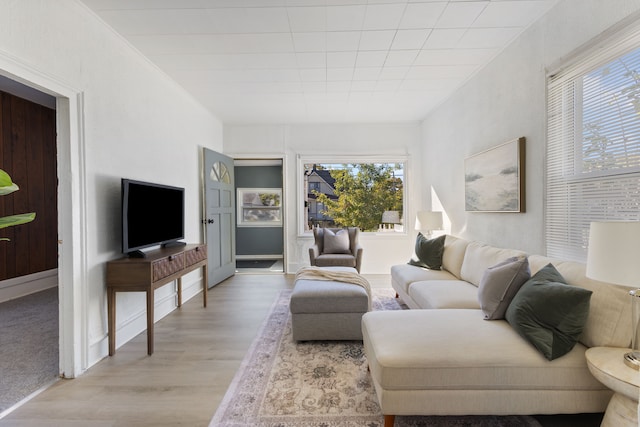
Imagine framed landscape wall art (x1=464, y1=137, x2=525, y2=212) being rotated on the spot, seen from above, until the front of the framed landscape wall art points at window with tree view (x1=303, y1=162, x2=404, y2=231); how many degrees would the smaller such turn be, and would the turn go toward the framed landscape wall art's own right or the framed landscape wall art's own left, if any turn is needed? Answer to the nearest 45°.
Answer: approximately 90° to the framed landscape wall art's own right

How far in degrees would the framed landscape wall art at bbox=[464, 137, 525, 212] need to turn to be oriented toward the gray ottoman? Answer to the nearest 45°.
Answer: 0° — it already faces it

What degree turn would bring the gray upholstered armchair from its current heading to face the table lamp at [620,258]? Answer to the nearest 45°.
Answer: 0° — it already faces it

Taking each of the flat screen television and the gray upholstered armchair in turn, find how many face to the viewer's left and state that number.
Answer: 0

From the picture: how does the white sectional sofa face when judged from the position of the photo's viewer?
facing the viewer and to the left of the viewer

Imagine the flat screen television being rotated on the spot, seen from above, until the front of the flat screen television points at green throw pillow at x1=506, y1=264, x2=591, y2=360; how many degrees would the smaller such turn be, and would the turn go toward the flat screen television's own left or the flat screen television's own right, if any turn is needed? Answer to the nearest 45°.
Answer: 0° — it already faces it

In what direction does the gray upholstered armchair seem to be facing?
toward the camera

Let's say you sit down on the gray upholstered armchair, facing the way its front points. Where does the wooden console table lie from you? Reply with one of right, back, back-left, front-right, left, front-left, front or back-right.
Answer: front-right

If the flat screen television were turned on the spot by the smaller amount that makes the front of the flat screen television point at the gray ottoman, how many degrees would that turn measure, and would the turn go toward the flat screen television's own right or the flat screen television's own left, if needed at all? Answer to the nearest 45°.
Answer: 0° — it already faces it

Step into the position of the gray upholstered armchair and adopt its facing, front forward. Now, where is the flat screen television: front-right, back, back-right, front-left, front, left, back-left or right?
front-right

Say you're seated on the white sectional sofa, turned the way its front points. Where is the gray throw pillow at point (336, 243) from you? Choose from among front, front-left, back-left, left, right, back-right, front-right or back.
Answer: right

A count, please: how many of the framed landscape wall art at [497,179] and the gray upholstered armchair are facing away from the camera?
0

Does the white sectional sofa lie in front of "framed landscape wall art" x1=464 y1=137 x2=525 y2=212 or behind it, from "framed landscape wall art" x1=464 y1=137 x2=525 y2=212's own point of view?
in front

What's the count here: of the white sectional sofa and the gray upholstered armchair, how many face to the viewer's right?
0

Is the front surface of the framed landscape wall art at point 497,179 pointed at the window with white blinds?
no

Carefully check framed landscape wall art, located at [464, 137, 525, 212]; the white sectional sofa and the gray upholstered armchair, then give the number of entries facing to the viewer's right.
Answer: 0

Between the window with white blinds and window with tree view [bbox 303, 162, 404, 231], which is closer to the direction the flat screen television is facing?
the window with white blinds

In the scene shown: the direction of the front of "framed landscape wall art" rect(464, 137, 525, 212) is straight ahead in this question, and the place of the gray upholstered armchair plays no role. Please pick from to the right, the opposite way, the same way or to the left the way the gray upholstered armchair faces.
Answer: to the left
